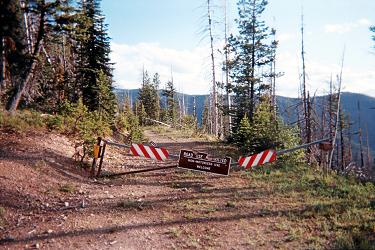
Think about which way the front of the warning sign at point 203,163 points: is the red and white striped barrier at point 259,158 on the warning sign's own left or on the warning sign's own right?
on the warning sign's own left

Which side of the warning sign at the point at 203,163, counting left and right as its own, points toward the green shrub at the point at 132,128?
back

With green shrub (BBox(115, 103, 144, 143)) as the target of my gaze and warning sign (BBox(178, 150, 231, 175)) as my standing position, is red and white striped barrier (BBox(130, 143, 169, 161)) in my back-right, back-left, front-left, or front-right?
front-left

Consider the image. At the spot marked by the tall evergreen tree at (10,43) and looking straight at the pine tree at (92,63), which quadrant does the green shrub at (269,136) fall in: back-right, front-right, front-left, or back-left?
front-right

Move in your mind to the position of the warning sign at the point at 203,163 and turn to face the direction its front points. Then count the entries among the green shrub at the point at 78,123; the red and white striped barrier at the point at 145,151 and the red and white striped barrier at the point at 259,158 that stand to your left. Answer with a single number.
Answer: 1

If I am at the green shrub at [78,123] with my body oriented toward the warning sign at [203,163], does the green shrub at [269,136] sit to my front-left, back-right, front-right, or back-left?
front-left

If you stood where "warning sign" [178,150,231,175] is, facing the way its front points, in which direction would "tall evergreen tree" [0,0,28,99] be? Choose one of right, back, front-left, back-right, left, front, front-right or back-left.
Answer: back-right

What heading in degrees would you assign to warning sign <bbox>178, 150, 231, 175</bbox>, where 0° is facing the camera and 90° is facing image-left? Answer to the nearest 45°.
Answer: approximately 0°

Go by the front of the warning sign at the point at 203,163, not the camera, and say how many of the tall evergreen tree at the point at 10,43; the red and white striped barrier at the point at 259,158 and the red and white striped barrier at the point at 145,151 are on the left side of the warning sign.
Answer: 1

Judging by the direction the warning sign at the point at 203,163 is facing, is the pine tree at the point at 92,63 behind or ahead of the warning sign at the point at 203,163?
behind

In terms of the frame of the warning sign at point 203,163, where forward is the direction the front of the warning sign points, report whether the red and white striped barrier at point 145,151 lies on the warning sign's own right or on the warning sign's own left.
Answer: on the warning sign's own right
